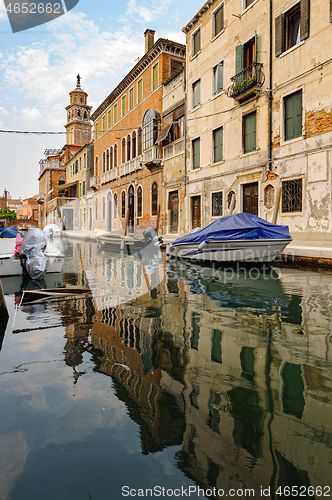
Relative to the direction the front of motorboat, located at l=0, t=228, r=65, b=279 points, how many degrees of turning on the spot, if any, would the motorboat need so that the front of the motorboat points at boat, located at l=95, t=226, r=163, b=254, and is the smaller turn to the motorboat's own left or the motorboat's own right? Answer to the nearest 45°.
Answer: approximately 45° to the motorboat's own right

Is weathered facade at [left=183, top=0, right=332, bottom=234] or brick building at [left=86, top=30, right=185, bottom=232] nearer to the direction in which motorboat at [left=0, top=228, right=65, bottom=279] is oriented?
the brick building

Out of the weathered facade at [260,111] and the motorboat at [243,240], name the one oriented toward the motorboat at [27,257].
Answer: the weathered facade

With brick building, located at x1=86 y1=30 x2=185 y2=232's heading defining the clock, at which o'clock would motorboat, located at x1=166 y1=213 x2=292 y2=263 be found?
The motorboat is roughly at 10 o'clock from the brick building.

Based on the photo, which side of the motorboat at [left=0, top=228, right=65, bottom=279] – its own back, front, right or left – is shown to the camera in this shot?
back

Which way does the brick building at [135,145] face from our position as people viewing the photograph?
facing the viewer and to the left of the viewer

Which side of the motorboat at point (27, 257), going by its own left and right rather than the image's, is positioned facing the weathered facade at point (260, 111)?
right

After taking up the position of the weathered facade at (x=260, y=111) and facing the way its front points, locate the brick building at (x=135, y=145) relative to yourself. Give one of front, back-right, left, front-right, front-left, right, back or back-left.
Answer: right

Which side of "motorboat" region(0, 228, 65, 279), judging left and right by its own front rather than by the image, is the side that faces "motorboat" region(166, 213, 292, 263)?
right

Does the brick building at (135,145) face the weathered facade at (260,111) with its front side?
no

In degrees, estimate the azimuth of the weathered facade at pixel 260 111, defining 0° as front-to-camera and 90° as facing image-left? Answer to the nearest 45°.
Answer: approximately 45°
